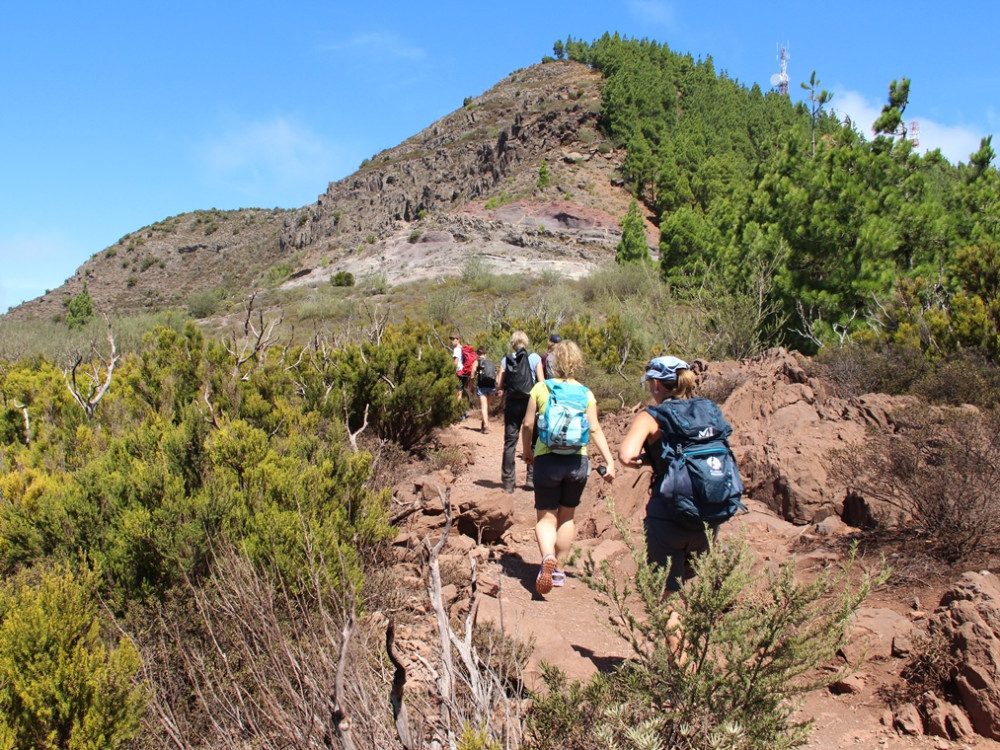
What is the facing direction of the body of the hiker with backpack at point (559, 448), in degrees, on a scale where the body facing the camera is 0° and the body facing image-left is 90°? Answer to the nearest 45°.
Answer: approximately 180°

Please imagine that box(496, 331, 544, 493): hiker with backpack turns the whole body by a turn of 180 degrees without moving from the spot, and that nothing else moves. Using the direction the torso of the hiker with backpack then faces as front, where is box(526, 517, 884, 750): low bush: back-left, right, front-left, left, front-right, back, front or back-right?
front

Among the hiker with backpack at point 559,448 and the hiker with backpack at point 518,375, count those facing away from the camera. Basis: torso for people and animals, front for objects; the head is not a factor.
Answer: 2

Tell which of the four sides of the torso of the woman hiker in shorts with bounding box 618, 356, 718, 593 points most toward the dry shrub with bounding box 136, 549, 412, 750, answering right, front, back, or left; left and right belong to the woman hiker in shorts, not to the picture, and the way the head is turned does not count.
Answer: left

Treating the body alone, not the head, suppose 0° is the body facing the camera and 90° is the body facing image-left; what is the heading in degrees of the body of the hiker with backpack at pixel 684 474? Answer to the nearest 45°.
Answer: approximately 135°

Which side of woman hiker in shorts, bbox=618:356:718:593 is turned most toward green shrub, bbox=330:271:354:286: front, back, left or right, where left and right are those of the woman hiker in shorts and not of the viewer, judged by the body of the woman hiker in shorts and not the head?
front

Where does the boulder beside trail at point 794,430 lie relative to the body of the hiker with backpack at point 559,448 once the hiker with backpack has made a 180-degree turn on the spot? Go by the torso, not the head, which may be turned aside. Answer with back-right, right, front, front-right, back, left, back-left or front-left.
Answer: back-left

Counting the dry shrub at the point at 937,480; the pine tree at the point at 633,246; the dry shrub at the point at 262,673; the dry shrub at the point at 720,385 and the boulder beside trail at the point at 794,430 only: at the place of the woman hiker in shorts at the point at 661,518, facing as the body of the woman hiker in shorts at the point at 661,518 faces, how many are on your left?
1

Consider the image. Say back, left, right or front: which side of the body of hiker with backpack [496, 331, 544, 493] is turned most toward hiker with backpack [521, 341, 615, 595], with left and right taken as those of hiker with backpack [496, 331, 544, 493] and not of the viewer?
back

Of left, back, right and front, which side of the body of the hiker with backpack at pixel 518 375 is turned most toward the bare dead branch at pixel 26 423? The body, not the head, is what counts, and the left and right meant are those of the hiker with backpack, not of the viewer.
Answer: left

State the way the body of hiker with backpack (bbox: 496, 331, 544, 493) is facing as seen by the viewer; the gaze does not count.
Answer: away from the camera
